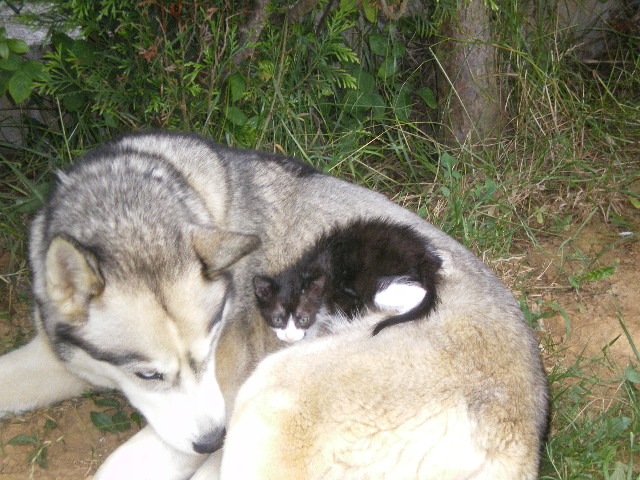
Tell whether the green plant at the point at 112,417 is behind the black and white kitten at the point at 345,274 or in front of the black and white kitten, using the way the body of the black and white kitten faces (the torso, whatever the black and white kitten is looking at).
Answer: in front

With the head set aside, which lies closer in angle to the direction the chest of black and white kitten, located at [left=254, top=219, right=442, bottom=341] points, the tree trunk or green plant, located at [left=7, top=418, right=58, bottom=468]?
the green plant

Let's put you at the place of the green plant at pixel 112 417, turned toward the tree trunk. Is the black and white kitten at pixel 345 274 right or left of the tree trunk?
right

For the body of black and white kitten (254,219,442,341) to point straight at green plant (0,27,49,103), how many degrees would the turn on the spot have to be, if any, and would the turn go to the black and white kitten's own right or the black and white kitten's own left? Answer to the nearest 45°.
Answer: approximately 90° to the black and white kitten's own right
